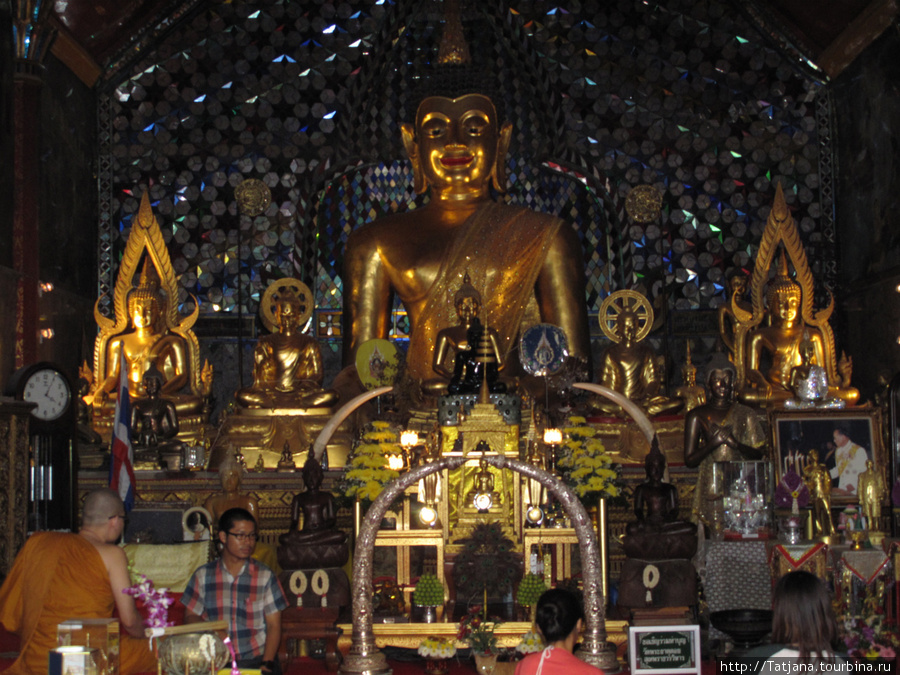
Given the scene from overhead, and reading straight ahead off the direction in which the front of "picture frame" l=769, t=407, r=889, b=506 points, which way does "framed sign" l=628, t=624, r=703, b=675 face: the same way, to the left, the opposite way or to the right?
the same way

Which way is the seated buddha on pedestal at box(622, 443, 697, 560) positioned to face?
toward the camera

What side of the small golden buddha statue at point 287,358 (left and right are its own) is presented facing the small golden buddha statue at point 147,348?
right

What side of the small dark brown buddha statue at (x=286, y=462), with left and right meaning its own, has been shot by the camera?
front

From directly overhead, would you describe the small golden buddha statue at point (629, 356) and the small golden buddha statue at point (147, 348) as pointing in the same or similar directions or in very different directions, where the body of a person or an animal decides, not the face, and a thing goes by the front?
same or similar directions

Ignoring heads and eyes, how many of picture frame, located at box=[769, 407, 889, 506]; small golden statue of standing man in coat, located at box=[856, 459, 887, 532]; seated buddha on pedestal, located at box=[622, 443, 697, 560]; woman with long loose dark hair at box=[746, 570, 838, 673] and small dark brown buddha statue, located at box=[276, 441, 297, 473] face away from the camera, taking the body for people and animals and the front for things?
1

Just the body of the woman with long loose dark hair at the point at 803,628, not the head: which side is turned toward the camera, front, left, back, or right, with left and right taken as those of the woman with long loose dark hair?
back

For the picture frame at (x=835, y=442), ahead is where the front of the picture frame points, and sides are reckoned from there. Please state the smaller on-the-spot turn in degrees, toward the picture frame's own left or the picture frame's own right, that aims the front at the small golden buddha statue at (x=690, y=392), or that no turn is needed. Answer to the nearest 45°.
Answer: approximately 135° to the picture frame's own right

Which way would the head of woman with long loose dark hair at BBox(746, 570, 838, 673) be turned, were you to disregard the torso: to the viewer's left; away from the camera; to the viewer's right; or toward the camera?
away from the camera

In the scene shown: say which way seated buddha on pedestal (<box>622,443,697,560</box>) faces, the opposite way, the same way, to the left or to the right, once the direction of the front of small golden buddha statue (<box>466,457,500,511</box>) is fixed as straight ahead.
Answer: the same way

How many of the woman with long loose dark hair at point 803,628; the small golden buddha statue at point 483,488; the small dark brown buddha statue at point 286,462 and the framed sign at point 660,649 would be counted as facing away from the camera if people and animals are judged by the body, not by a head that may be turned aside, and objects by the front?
1

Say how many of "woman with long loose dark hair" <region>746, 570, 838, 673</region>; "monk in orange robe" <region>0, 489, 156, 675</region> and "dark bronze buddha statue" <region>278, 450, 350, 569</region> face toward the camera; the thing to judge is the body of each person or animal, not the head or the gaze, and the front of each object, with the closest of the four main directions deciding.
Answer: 1

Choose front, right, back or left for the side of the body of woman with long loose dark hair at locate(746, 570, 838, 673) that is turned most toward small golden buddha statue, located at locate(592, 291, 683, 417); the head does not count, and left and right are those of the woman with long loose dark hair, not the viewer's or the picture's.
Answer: front

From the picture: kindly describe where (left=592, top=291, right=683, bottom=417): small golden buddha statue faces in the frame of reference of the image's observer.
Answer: facing the viewer

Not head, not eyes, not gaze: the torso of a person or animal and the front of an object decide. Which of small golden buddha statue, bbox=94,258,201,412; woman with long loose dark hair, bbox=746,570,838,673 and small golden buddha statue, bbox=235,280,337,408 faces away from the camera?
the woman with long loose dark hair

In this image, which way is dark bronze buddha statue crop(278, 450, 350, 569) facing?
toward the camera

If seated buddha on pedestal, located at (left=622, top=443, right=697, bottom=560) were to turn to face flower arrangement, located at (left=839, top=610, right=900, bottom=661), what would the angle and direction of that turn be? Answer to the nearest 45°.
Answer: approximately 45° to its left
